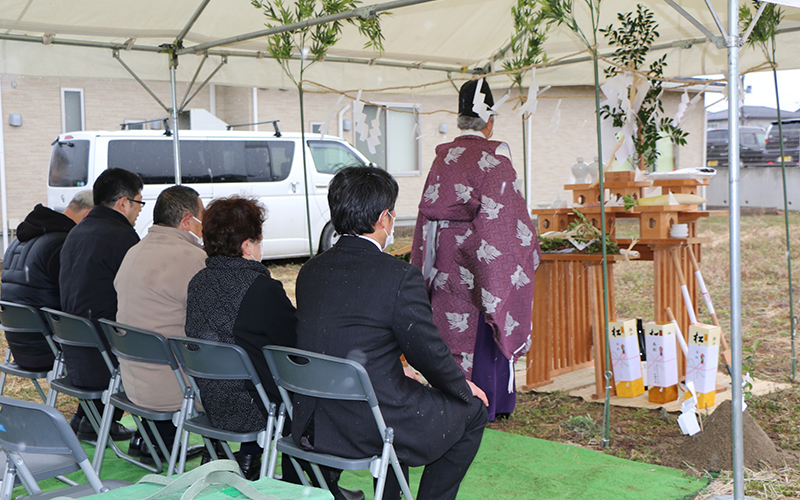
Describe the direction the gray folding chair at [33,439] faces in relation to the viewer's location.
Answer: facing away from the viewer and to the right of the viewer

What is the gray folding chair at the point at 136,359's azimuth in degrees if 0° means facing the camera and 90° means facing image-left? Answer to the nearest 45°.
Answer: approximately 225°

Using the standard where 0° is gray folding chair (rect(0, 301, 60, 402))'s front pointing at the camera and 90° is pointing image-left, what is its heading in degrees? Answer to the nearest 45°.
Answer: approximately 225°

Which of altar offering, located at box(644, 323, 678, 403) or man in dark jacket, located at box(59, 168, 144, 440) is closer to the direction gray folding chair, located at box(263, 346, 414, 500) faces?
the altar offering

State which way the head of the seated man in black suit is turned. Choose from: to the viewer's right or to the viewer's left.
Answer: to the viewer's right

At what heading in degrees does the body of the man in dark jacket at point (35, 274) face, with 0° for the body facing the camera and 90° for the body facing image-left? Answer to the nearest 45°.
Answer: approximately 225°

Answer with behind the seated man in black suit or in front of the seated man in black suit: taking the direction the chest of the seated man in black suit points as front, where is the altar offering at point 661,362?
in front

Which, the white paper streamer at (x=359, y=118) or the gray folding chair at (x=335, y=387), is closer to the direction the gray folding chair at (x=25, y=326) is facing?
the white paper streamer

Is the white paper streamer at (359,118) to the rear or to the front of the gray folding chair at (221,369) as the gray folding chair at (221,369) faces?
to the front

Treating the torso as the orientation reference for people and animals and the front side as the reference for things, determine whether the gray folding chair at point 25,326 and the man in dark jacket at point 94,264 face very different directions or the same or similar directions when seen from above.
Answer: same or similar directions

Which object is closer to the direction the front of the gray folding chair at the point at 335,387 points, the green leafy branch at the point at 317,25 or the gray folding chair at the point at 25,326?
the green leafy branch

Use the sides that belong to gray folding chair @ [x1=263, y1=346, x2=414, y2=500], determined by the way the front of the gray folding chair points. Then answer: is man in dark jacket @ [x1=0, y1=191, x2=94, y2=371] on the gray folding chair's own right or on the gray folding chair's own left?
on the gray folding chair's own left

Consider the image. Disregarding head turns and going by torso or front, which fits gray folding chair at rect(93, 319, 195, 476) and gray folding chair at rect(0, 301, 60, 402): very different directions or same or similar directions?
same or similar directions

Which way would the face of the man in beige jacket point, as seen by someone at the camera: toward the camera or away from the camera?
away from the camera

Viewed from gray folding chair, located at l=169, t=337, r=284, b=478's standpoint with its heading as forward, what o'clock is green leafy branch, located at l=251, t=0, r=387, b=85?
The green leafy branch is roughly at 11 o'clock from the gray folding chair.

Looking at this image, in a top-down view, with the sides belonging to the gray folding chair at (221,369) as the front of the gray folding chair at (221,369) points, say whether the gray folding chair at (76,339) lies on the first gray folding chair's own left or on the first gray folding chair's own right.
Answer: on the first gray folding chair's own left

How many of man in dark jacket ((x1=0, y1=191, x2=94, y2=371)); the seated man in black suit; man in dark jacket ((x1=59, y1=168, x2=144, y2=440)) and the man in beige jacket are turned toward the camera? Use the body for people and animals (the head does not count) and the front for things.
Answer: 0
